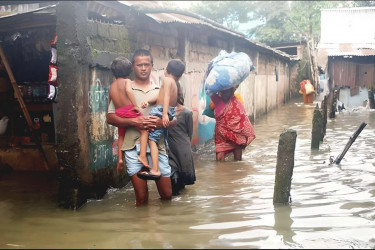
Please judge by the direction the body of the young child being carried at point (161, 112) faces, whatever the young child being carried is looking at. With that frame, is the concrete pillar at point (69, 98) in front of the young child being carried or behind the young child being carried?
in front

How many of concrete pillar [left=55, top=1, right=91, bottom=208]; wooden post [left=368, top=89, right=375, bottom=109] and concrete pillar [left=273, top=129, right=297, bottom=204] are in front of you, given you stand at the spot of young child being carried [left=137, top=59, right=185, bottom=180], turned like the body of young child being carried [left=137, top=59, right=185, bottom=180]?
1

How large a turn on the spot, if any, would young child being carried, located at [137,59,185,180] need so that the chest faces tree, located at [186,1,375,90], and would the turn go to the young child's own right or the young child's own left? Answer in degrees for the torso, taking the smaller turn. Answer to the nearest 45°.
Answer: approximately 90° to the young child's own right

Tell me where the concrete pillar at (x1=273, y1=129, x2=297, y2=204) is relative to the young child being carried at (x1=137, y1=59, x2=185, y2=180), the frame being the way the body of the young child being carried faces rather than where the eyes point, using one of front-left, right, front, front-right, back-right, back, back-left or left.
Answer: back

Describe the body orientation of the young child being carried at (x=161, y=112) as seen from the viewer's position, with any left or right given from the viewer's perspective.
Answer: facing to the left of the viewer

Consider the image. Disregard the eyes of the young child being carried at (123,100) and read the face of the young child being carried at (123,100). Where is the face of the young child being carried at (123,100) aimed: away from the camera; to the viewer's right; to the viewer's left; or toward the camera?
away from the camera

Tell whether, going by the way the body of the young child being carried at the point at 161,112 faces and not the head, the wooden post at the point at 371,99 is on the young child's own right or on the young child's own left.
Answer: on the young child's own right
